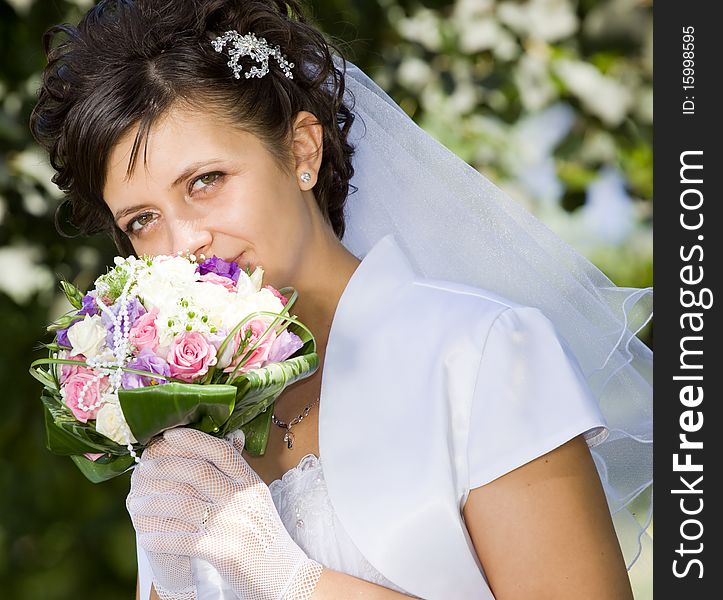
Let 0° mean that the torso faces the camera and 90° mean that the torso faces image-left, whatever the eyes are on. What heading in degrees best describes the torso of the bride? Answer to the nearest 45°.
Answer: approximately 45°

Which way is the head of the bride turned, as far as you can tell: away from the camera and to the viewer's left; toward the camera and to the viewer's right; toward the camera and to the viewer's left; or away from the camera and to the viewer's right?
toward the camera and to the viewer's left
